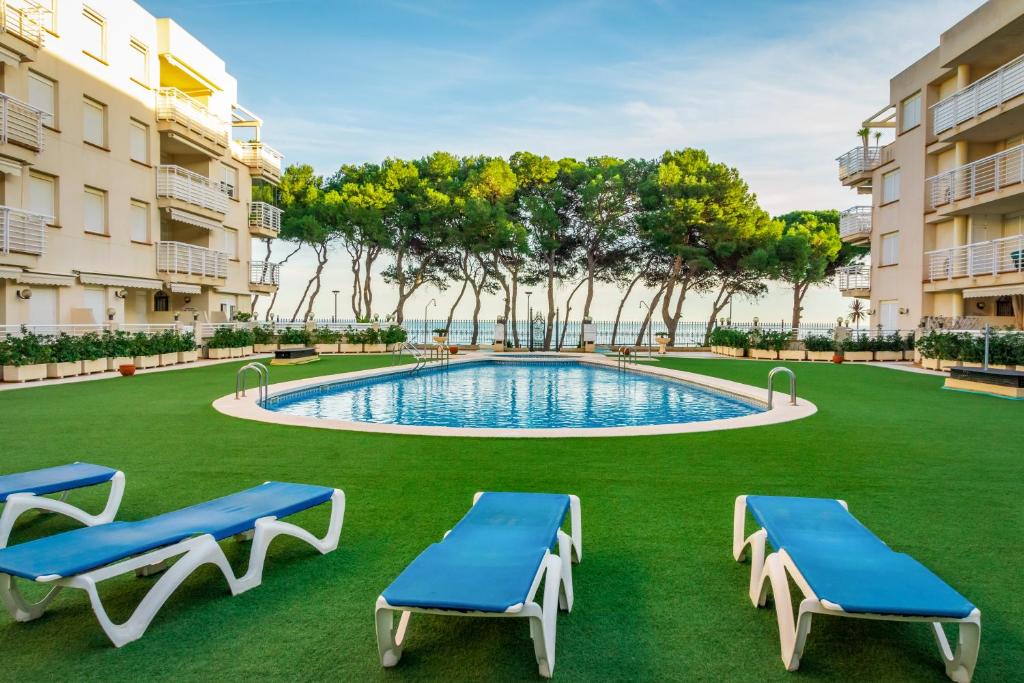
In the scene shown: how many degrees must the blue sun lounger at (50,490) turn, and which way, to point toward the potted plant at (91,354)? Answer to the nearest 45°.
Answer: approximately 45° to its left

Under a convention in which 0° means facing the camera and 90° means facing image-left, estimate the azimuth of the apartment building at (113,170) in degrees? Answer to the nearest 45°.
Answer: approximately 315°

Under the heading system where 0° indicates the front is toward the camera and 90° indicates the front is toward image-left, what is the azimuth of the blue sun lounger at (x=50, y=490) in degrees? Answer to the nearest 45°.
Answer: approximately 225°

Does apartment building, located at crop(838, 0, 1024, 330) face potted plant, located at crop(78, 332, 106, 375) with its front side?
yes

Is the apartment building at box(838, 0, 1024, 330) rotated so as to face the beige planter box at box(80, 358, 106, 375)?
yes

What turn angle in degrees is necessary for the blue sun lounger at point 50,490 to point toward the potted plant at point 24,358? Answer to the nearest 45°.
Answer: approximately 45° to its left

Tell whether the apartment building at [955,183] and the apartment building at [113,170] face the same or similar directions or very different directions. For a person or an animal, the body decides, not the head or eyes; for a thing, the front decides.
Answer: very different directions

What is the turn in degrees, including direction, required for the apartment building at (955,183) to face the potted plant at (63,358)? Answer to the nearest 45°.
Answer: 0° — it already faces it

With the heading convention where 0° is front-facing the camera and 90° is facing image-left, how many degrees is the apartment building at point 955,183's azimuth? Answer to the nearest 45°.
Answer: approximately 45°
